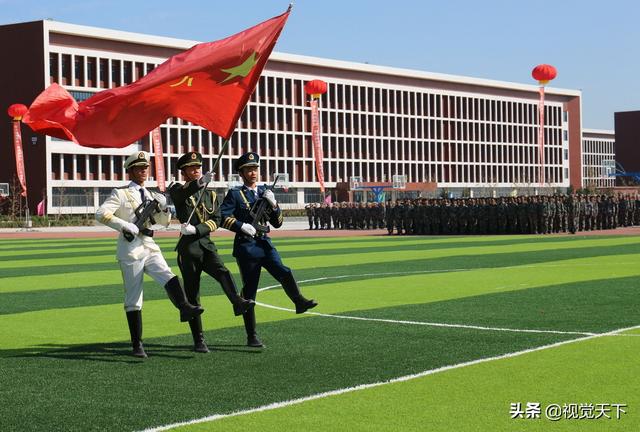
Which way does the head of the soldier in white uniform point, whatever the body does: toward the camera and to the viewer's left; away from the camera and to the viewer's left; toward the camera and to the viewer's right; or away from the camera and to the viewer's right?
toward the camera and to the viewer's right

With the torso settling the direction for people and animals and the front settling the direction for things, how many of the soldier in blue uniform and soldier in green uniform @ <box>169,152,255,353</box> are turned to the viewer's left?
0

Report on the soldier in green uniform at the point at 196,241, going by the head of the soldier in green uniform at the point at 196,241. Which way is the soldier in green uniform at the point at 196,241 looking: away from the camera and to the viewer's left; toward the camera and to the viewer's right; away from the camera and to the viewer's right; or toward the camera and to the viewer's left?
toward the camera and to the viewer's right

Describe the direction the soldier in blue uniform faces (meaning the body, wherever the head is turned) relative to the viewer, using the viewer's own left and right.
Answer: facing the viewer and to the right of the viewer

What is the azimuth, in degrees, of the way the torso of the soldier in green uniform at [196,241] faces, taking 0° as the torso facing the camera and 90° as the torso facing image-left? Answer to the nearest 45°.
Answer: approximately 315°
